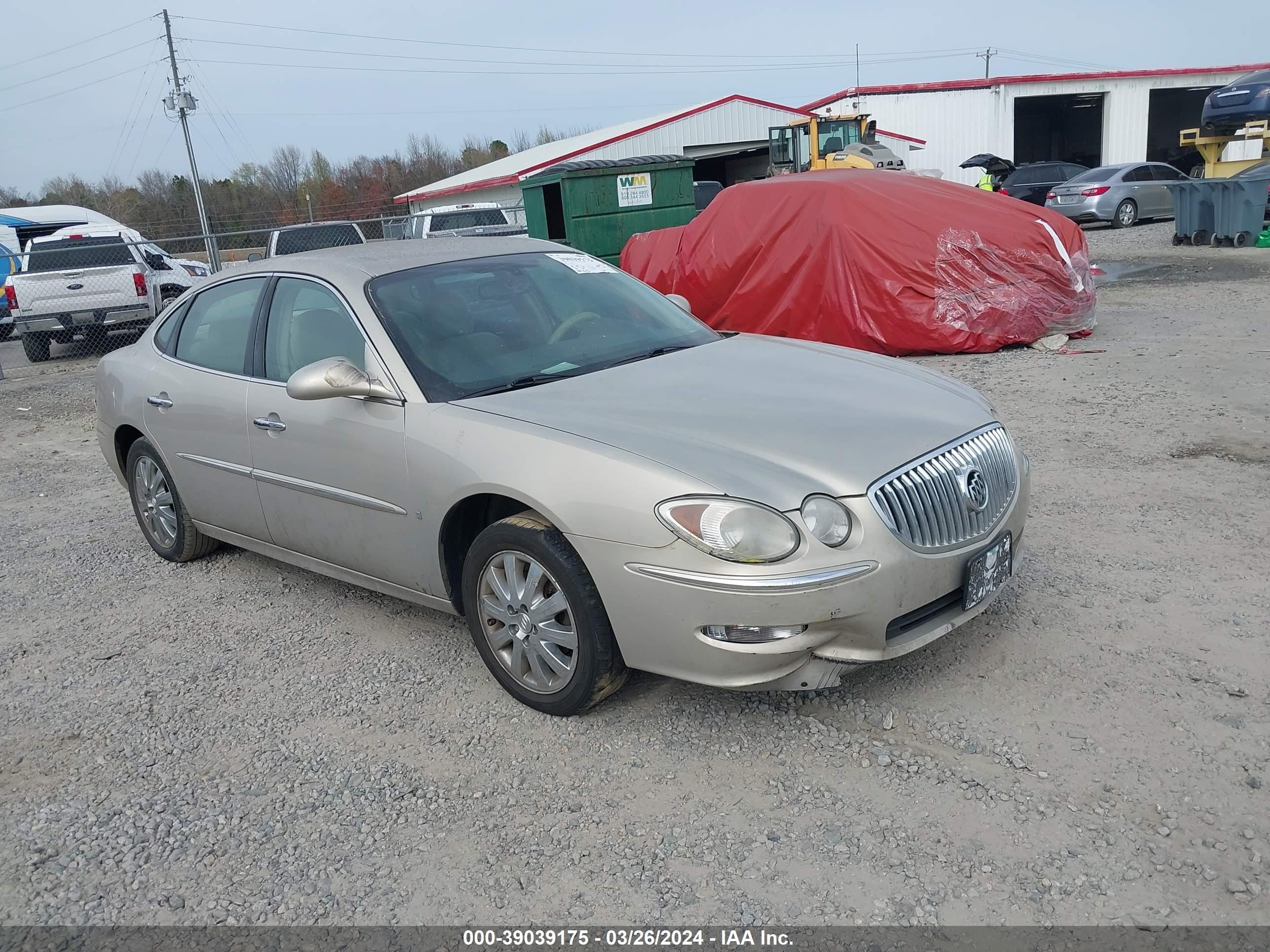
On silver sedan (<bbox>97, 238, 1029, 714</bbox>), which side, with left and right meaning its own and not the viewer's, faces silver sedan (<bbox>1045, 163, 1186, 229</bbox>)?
left

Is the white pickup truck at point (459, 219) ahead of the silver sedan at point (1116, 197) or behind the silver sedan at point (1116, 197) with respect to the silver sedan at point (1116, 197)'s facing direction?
behind

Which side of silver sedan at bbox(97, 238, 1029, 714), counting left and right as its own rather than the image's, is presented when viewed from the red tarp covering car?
left

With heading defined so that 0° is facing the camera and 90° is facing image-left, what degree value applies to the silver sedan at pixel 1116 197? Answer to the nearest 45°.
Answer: approximately 225°

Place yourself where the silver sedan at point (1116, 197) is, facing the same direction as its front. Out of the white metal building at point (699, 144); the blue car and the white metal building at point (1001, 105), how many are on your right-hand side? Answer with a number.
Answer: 1

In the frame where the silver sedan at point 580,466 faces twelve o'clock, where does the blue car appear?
The blue car is roughly at 9 o'clock from the silver sedan.

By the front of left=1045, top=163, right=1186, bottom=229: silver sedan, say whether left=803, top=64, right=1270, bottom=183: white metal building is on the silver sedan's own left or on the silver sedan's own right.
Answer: on the silver sedan's own left

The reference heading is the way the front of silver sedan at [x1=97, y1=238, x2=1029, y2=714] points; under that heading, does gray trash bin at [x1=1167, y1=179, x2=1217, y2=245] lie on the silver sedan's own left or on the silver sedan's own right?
on the silver sedan's own left

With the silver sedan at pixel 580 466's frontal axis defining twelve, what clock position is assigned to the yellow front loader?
The yellow front loader is roughly at 8 o'clock from the silver sedan.

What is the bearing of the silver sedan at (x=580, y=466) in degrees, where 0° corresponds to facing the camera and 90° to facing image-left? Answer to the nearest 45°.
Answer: approximately 315°

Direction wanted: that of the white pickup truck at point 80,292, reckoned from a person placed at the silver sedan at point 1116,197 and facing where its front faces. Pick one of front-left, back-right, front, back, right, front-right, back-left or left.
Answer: back
